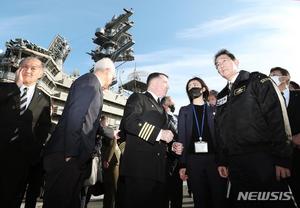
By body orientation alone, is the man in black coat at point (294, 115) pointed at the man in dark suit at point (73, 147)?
yes

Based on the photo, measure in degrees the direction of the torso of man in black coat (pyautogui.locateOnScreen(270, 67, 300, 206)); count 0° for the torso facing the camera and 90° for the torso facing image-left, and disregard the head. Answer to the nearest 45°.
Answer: approximately 45°

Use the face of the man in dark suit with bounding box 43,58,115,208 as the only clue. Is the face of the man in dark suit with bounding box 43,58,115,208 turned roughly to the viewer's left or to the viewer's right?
to the viewer's right

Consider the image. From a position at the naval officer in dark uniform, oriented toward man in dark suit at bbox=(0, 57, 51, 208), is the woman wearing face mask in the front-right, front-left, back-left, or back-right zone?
back-right

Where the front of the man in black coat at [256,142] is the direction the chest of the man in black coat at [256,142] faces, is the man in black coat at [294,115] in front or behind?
behind

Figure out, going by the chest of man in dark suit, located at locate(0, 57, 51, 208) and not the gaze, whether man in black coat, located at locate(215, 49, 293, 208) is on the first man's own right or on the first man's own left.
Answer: on the first man's own left
